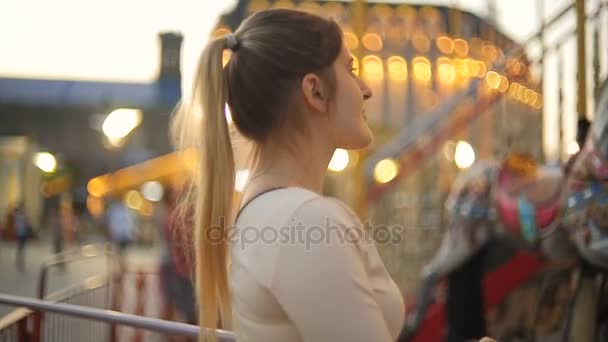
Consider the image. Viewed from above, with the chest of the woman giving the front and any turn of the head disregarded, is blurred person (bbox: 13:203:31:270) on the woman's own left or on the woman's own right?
on the woman's own left

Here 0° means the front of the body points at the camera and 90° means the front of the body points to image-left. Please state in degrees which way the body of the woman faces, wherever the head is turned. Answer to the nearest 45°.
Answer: approximately 225°

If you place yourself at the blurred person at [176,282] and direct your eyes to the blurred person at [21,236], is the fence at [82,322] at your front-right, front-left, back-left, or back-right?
back-left

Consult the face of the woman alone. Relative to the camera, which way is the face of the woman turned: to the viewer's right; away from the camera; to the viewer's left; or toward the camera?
to the viewer's right
